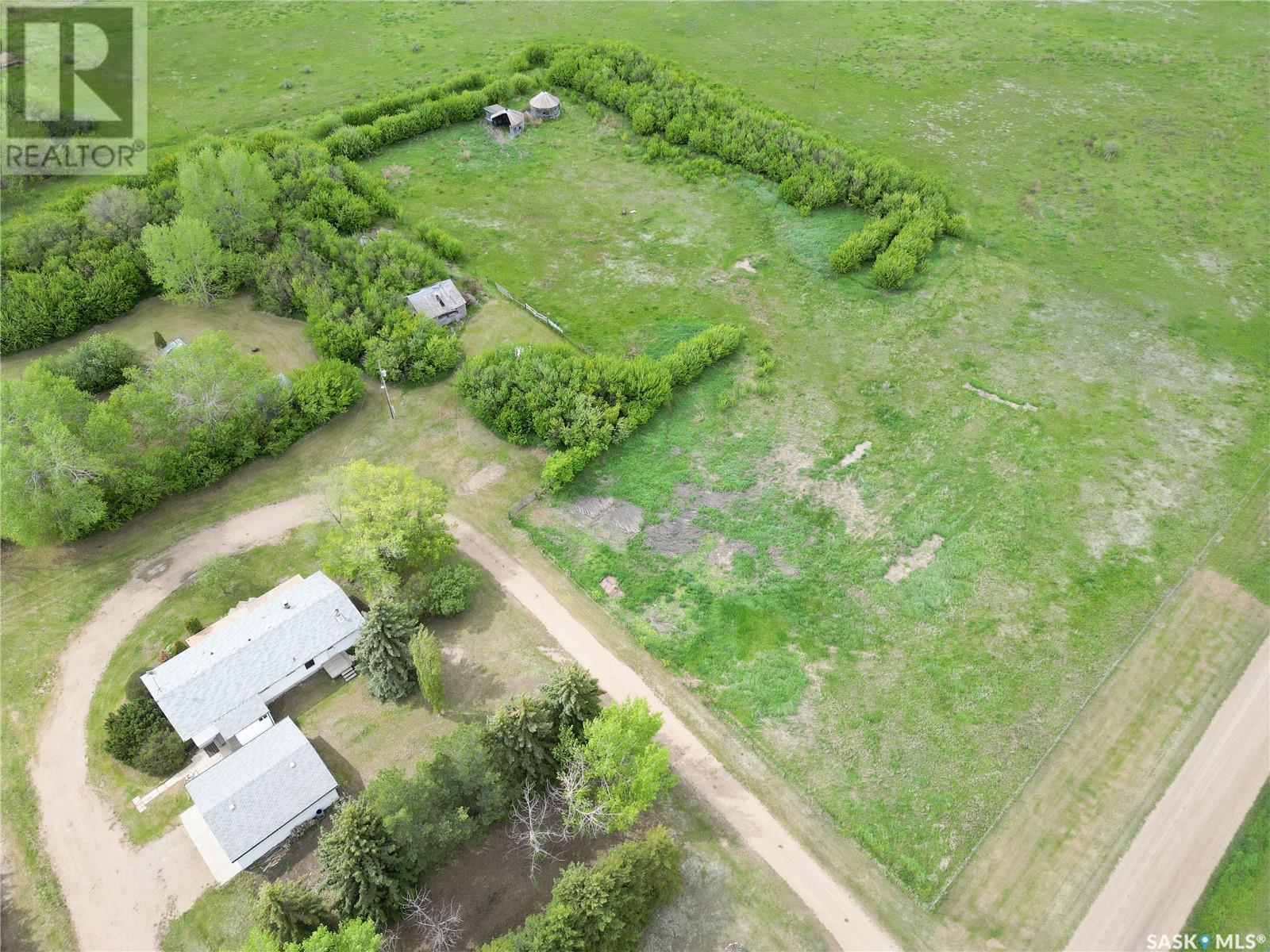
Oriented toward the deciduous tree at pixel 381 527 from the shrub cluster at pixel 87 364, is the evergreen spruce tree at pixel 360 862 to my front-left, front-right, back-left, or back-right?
front-right

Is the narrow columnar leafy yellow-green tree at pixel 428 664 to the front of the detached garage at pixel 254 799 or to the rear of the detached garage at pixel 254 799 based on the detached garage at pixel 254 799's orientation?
to the rear

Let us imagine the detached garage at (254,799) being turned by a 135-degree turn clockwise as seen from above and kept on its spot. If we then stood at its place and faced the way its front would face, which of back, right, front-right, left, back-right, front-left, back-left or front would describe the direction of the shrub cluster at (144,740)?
front-left

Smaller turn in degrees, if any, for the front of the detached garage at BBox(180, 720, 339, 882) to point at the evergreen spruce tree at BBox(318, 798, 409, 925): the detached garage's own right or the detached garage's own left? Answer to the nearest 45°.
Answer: approximately 90° to the detached garage's own left

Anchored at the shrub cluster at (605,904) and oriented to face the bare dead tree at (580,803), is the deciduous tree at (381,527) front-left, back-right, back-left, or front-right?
front-left

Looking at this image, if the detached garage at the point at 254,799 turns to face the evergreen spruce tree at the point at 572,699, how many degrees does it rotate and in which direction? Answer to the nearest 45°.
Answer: approximately 135° to its left

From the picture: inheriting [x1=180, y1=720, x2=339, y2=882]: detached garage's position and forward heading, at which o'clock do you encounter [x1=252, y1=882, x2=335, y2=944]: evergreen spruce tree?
The evergreen spruce tree is roughly at 10 o'clock from the detached garage.

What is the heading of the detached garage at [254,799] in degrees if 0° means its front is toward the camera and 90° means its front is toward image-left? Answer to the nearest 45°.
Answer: approximately 45°

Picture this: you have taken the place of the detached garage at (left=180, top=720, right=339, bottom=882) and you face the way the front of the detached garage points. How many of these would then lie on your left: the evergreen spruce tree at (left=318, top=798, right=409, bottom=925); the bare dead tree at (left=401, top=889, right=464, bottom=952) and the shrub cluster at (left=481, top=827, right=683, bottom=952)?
3

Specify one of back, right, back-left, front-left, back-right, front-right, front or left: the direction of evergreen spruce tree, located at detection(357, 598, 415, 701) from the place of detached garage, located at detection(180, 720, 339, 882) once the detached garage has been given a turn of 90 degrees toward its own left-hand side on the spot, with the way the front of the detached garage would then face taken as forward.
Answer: left

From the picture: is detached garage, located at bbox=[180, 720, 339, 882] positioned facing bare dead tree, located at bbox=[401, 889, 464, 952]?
no

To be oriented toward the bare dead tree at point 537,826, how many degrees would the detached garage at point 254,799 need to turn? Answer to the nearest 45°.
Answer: approximately 135° to its left

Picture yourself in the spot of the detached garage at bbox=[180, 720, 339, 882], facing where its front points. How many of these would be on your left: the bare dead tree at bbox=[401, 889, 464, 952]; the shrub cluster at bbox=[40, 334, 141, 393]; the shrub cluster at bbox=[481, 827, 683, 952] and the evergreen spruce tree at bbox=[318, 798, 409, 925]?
3

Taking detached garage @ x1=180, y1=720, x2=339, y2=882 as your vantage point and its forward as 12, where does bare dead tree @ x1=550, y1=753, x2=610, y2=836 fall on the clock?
The bare dead tree is roughly at 8 o'clock from the detached garage.
